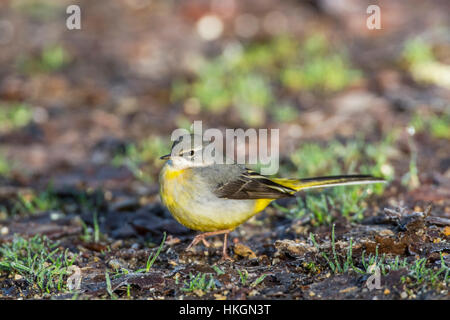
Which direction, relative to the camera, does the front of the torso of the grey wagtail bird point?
to the viewer's left

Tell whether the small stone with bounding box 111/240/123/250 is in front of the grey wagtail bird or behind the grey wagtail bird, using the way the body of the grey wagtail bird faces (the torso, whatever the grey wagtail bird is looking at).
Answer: in front
